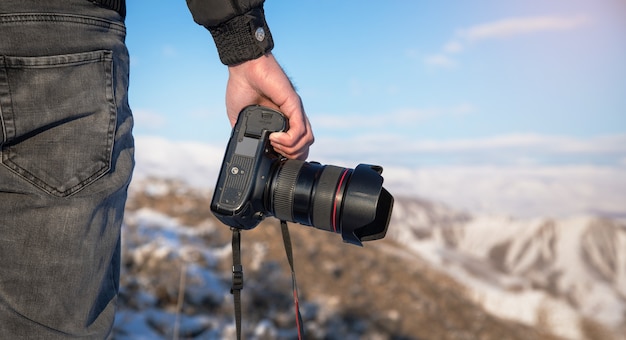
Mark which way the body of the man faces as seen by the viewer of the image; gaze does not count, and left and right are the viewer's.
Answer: facing away from the viewer
